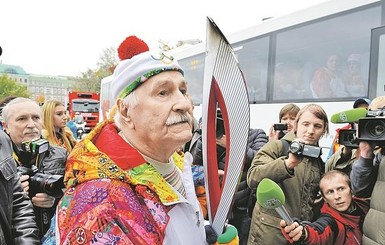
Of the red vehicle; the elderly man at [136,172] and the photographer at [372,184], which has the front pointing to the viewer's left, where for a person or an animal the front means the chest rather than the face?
the photographer

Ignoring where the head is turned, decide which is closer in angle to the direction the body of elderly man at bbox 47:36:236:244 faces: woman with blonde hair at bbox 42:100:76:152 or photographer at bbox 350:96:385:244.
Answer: the photographer

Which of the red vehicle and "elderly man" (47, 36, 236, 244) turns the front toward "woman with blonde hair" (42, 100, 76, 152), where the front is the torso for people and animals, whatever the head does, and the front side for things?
the red vehicle

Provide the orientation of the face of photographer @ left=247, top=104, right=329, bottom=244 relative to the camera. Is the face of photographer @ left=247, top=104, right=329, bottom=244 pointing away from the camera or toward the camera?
toward the camera

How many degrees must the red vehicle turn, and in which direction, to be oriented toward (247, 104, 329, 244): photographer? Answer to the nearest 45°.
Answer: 0° — it already faces them

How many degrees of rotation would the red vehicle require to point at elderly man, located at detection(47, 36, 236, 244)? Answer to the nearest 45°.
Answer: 0° — it already faces them

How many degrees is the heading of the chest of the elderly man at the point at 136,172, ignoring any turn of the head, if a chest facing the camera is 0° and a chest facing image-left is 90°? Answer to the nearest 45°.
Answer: approximately 315°

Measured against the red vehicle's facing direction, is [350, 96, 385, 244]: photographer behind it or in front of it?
in front

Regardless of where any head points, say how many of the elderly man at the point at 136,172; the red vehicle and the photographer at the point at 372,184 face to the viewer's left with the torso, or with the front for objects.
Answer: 1

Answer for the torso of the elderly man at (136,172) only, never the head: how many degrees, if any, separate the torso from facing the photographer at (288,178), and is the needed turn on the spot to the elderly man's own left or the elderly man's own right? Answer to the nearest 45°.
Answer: approximately 90° to the elderly man's own left

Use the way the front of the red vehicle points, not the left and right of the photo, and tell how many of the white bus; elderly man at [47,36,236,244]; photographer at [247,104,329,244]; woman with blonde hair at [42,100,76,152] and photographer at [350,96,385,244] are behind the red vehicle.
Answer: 0

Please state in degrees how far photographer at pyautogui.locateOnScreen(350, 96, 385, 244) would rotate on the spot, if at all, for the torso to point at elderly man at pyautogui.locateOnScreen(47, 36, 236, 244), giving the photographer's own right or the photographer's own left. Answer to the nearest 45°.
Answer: approximately 45° to the photographer's own left

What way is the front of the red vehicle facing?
toward the camera

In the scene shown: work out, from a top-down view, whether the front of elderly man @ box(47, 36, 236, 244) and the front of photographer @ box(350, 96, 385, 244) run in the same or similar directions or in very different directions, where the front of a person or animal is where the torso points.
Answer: very different directions

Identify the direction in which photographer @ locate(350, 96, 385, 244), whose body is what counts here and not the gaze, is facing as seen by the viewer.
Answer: to the viewer's left
